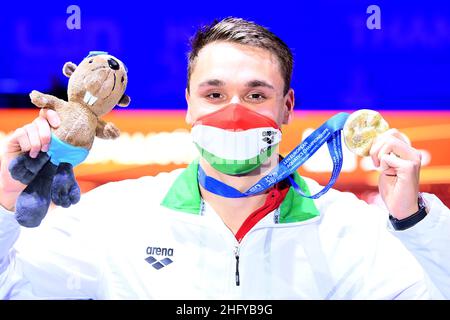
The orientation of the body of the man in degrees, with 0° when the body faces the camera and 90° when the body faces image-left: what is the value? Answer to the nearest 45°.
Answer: approximately 0°

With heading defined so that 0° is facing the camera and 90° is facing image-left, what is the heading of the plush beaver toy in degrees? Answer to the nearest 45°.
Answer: approximately 0°
